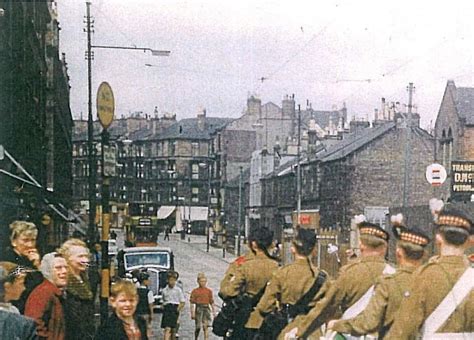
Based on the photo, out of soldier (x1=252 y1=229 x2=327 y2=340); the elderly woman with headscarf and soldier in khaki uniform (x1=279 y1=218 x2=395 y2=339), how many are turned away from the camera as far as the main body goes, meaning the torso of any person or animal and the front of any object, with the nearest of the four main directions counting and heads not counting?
2

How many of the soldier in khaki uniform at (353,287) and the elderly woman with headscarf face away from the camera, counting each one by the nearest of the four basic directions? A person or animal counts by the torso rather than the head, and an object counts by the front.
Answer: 1

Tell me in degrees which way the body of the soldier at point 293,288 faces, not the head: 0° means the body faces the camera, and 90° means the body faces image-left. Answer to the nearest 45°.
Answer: approximately 180°

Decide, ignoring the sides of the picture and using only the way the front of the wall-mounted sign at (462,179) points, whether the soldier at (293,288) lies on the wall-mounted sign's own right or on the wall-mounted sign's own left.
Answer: on the wall-mounted sign's own right

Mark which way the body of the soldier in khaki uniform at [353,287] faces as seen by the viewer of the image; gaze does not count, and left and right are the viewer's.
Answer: facing away from the viewer

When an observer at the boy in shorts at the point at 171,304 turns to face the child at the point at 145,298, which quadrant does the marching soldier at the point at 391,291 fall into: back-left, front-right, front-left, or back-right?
back-left

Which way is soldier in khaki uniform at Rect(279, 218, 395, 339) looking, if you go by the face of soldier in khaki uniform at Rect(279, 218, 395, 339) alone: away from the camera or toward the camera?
away from the camera
